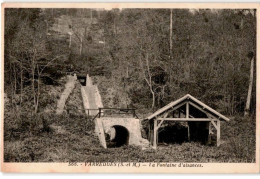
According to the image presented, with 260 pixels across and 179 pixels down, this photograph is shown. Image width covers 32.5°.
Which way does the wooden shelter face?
toward the camera

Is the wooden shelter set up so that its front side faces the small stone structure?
no
